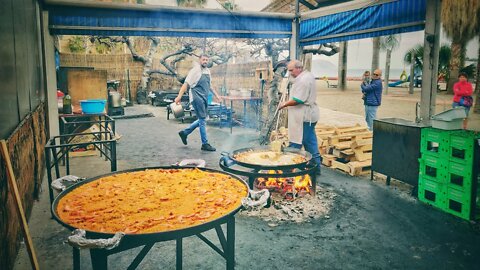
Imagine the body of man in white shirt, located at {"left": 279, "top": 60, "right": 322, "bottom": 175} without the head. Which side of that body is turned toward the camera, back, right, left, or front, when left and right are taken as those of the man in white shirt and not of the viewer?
left

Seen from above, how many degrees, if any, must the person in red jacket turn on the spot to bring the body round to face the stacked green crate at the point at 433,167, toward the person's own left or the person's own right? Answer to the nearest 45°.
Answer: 0° — they already face it

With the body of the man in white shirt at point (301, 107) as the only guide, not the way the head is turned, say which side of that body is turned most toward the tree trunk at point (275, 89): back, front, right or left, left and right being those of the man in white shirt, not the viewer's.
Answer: right

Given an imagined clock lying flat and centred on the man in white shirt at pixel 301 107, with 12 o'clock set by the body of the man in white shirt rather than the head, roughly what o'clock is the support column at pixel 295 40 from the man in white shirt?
The support column is roughly at 3 o'clock from the man in white shirt.

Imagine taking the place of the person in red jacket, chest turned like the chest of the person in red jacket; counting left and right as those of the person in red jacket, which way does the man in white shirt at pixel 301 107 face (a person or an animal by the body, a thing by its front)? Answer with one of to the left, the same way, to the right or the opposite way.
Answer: to the right
